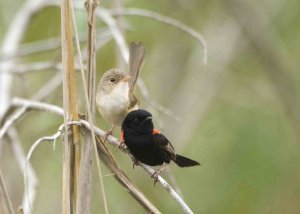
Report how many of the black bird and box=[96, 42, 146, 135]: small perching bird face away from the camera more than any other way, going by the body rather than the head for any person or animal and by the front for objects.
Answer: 0

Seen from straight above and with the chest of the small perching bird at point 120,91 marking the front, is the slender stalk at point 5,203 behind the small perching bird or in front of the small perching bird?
in front

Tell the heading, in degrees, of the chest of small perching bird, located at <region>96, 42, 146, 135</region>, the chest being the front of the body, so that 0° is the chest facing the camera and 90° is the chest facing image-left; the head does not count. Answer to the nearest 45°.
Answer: approximately 45°

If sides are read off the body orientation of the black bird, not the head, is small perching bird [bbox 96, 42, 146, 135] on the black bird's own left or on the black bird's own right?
on the black bird's own right

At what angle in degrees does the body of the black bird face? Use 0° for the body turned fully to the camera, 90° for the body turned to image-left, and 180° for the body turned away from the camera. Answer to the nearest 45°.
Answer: approximately 45°
